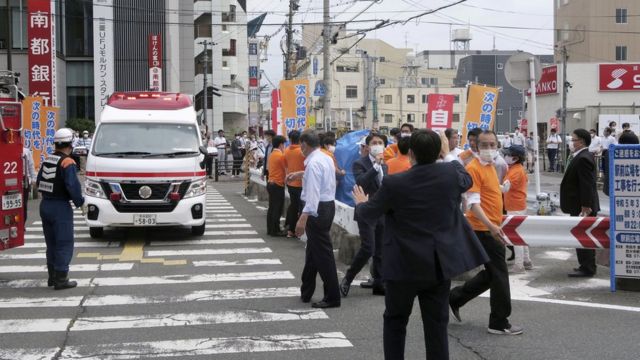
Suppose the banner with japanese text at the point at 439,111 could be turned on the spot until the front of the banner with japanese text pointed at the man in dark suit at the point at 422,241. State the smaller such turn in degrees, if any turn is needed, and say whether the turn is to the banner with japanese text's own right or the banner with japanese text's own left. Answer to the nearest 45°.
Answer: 0° — it already faces them

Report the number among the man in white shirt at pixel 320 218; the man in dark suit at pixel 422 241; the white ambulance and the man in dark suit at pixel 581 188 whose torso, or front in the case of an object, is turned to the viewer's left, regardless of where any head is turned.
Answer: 2

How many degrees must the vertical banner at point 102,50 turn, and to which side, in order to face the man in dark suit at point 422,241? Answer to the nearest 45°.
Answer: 0° — it already faces them

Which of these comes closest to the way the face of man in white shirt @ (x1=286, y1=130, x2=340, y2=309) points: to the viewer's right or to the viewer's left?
to the viewer's left

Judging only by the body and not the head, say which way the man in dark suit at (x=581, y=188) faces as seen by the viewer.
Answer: to the viewer's left

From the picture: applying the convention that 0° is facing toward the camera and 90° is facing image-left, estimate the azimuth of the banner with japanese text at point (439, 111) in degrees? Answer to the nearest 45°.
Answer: approximately 0°

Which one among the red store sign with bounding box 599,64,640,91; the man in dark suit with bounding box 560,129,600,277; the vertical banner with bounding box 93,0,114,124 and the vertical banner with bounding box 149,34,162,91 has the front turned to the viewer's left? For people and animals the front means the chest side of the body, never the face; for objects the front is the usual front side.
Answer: the man in dark suit
